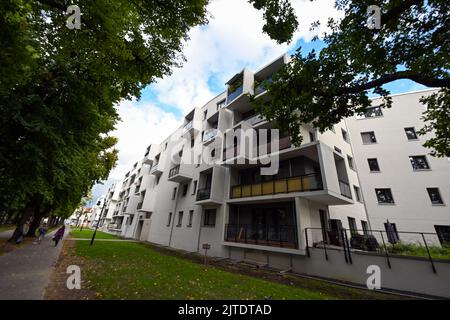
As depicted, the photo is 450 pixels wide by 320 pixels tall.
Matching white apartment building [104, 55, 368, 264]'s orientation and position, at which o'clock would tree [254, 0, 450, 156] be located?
The tree is roughly at 10 o'clock from the white apartment building.

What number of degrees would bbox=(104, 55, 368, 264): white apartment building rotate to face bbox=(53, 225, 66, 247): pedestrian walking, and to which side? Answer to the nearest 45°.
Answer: approximately 45° to its right

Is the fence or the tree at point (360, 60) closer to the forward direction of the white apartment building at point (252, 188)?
the tree

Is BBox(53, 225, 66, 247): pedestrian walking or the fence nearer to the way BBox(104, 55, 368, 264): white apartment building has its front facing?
the pedestrian walking

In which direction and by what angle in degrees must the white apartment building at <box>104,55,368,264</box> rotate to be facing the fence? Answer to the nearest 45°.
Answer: approximately 90° to its left

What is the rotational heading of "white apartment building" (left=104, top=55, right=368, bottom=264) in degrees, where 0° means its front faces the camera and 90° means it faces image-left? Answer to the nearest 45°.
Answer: approximately 45°
